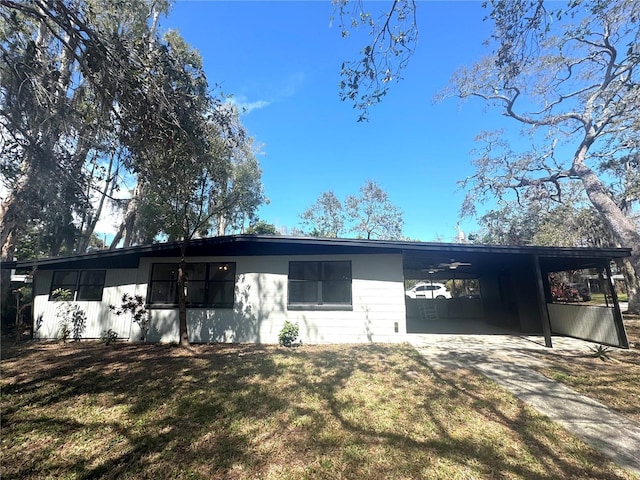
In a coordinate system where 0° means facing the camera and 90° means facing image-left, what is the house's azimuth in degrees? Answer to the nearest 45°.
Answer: approximately 0°

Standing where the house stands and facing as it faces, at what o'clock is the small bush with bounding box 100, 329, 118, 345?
The small bush is roughly at 3 o'clock from the house.

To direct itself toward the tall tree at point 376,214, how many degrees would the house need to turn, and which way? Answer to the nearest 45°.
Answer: approximately 180°

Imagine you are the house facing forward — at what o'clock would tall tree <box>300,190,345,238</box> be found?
The tall tree is roughly at 6 o'clock from the house.
